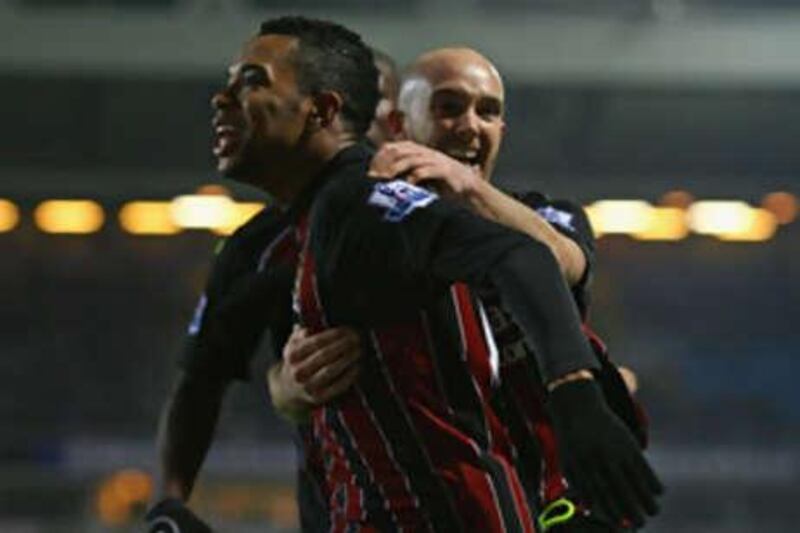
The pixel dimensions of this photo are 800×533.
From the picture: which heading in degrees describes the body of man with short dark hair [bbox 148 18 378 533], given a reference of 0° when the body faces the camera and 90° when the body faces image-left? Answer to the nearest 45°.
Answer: approximately 45°

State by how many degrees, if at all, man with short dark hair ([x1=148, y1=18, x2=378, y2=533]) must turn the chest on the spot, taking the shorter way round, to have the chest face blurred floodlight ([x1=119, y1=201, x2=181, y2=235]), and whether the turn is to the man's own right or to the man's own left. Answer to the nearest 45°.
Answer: approximately 135° to the man's own right

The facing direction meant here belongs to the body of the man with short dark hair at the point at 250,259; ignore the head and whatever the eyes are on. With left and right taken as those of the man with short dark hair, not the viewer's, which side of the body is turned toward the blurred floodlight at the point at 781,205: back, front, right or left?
back

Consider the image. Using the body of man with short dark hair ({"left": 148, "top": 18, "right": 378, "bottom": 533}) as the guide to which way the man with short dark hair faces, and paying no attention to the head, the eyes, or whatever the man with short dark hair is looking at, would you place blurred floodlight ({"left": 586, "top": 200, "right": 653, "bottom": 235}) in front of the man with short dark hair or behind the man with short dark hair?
behind

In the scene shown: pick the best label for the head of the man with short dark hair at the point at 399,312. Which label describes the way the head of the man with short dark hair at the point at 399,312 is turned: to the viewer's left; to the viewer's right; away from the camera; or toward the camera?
to the viewer's left

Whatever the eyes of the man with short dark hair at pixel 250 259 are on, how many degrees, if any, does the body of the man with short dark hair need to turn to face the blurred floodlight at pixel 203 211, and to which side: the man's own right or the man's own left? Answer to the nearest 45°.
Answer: approximately 135° to the man's own right

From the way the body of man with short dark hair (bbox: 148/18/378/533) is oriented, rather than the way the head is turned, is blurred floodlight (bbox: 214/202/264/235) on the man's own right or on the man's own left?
on the man's own right
